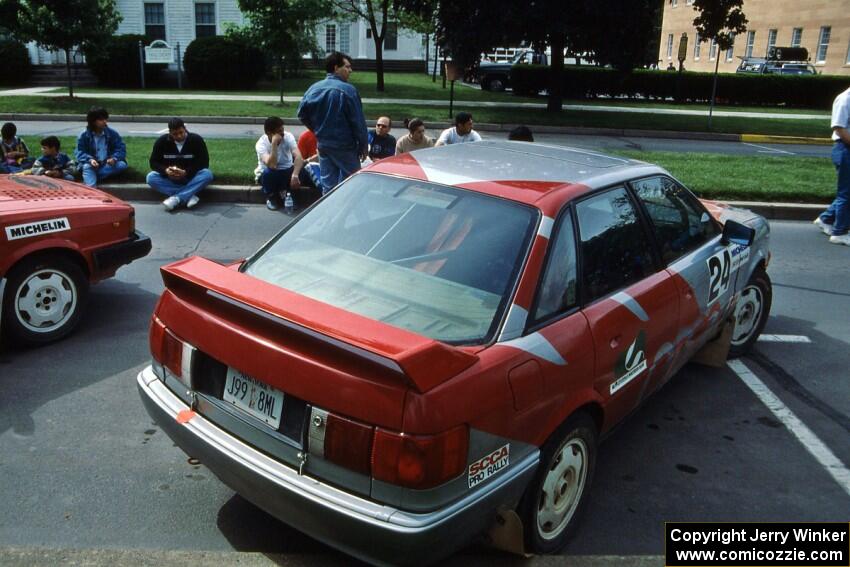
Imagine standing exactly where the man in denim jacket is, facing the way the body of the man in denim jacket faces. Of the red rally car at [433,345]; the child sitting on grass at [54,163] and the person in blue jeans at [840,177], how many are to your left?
1

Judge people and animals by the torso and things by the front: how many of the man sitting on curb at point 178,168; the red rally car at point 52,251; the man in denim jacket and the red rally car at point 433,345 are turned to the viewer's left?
0

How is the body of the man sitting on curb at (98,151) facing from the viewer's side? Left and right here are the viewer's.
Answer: facing the viewer

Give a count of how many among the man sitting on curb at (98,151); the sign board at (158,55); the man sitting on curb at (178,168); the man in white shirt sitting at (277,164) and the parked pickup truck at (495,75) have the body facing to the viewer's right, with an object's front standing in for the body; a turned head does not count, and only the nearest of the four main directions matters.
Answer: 0

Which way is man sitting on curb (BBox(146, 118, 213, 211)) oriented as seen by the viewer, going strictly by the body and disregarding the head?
toward the camera

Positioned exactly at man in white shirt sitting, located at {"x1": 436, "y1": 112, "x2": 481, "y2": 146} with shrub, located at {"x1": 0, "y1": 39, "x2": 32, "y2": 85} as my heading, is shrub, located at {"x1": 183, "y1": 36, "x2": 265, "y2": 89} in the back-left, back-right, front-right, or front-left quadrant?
front-right

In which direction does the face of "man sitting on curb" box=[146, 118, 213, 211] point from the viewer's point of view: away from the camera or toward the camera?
toward the camera

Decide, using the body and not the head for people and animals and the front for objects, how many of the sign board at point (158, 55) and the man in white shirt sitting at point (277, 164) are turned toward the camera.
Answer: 2

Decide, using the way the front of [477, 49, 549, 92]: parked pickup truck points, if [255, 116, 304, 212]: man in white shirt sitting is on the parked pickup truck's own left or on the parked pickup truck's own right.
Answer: on the parked pickup truck's own left

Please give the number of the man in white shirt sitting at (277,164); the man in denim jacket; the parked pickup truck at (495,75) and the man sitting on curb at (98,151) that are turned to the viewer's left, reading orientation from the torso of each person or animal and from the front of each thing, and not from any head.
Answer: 1

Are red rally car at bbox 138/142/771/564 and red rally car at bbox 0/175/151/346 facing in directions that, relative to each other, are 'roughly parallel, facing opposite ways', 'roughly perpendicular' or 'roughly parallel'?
roughly parallel
